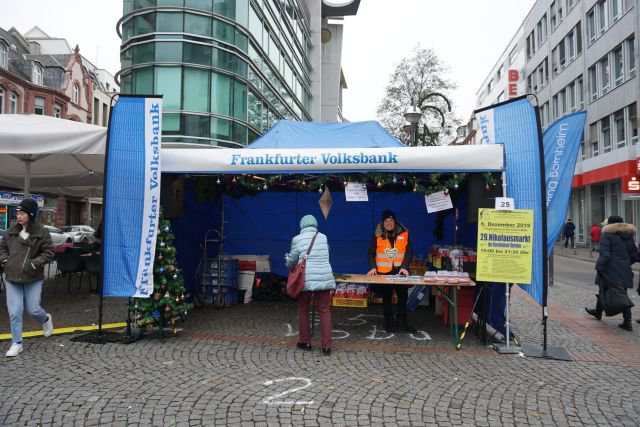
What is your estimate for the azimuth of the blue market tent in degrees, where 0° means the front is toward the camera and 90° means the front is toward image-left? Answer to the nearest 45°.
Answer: approximately 0°

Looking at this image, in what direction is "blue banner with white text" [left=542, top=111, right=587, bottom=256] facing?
toward the camera

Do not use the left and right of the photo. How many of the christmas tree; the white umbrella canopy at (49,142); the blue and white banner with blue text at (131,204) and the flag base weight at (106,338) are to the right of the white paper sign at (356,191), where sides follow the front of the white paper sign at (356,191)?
4

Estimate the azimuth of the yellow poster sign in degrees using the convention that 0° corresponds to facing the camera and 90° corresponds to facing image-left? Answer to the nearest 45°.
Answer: approximately 0°

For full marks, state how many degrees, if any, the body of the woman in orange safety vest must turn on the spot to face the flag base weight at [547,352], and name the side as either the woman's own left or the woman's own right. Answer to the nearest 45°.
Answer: approximately 90° to the woman's own left

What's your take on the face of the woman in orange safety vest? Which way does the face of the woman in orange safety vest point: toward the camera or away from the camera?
toward the camera

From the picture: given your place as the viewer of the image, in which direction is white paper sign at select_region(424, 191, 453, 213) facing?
facing the viewer

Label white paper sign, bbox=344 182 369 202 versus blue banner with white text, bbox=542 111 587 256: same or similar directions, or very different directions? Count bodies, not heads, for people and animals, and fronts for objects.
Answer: same or similar directions

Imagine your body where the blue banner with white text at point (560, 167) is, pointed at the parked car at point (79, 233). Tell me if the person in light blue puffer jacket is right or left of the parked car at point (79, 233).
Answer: left

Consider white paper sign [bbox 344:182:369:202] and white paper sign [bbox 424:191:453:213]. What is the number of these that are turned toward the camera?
2

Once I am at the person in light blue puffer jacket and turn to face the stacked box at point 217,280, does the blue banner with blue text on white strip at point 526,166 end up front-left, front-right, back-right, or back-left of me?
back-right

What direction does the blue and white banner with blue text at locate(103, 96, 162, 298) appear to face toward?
toward the camera
